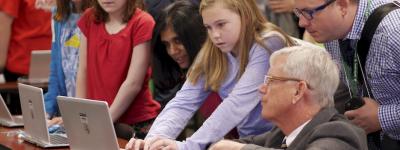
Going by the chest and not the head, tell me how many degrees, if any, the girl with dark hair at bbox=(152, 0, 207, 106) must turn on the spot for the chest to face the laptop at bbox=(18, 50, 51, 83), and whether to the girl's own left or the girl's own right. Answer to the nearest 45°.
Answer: approximately 90° to the girl's own right

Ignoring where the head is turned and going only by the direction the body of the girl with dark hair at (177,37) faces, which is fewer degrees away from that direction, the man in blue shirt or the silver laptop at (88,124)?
the silver laptop

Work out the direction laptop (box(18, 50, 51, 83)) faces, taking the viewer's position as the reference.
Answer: facing away from the viewer and to the left of the viewer

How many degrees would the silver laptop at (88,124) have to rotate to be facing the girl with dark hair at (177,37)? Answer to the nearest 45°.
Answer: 0° — it already faces them

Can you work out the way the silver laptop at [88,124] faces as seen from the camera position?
facing away from the viewer and to the right of the viewer

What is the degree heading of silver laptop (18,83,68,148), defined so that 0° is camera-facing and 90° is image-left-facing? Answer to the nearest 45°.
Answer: approximately 225°

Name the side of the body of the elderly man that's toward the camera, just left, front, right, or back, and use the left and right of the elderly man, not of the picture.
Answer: left
